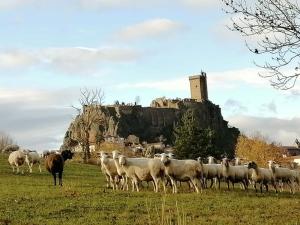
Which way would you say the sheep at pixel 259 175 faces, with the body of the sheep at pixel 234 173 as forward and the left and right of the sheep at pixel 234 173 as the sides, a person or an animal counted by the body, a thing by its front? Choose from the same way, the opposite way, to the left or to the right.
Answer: the same way

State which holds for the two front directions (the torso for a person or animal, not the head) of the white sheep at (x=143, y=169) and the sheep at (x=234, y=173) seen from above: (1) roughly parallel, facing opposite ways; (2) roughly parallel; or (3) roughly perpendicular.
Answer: roughly parallel

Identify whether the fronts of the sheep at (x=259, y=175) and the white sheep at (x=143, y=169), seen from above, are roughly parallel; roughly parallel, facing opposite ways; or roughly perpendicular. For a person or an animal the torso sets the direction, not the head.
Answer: roughly parallel

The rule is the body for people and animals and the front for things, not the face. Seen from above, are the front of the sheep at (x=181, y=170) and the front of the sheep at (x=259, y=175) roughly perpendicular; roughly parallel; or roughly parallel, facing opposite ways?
roughly parallel

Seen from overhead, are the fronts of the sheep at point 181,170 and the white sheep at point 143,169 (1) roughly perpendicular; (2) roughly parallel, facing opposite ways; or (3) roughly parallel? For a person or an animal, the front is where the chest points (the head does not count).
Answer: roughly parallel

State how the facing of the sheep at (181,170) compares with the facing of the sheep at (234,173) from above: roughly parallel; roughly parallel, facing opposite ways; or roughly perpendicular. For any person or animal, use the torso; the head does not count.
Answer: roughly parallel

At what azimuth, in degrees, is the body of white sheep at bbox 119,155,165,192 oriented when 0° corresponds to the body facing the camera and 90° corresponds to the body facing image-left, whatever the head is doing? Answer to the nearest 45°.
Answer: approximately 90°

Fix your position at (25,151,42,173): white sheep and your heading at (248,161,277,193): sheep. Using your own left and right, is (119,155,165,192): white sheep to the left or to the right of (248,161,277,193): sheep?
right

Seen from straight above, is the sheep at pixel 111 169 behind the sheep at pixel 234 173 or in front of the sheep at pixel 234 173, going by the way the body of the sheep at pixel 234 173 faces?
in front
